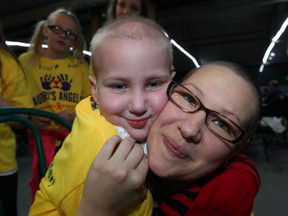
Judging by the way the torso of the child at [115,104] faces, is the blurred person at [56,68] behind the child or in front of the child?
behind

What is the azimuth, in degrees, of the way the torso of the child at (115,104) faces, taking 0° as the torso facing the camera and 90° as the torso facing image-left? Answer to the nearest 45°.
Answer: approximately 315°

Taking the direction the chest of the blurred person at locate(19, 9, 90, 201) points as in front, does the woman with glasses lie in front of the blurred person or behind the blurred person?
in front

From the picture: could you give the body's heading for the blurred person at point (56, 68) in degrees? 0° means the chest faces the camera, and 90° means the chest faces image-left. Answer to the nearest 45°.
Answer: approximately 0°
